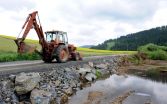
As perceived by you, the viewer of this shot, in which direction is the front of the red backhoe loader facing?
facing away from the viewer and to the right of the viewer

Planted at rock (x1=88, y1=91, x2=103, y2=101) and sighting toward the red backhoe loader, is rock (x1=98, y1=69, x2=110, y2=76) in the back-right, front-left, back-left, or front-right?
front-right

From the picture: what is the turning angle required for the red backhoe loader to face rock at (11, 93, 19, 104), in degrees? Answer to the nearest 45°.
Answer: approximately 135° to its right

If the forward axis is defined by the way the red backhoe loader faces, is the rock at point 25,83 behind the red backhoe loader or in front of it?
behind

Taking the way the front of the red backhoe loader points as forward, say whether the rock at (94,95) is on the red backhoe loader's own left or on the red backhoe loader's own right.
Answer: on the red backhoe loader's own right

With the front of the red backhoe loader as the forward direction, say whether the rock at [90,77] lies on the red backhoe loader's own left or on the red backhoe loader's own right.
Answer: on the red backhoe loader's own right

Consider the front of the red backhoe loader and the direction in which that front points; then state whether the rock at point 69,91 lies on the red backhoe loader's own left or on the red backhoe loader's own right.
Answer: on the red backhoe loader's own right

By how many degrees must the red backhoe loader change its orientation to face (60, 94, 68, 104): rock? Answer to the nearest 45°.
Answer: approximately 135° to its right
